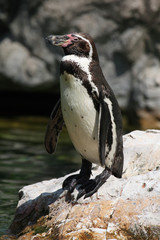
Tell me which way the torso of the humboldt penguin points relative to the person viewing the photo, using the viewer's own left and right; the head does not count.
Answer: facing the viewer and to the left of the viewer
